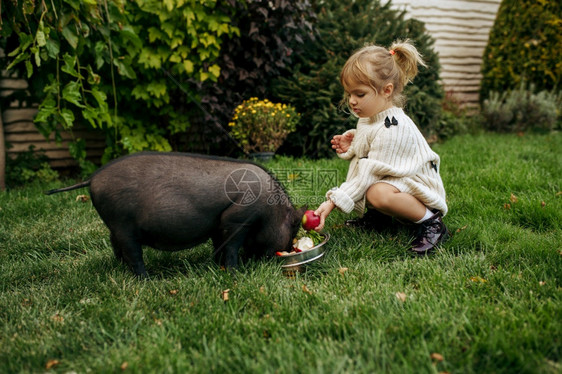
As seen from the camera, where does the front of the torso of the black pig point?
to the viewer's right

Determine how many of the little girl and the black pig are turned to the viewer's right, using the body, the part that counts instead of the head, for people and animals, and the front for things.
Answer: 1

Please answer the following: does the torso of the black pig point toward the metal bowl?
yes

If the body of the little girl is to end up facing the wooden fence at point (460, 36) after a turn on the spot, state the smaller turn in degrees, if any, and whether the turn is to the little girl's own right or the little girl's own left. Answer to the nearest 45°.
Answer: approximately 90° to the little girl's own right

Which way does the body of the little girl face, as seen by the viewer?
to the viewer's left

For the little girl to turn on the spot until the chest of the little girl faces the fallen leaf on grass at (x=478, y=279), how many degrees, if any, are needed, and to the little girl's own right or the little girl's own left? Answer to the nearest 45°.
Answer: approximately 135° to the little girl's own left

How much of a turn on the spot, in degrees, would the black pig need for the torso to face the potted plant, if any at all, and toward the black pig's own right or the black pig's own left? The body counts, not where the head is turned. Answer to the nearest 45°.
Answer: approximately 90° to the black pig's own left

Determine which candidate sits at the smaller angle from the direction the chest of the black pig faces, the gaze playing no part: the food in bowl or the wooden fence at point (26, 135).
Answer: the food in bowl

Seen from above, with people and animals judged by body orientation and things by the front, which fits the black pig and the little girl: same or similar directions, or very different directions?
very different directions

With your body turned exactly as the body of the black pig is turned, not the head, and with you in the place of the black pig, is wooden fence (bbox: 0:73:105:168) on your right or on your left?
on your left
